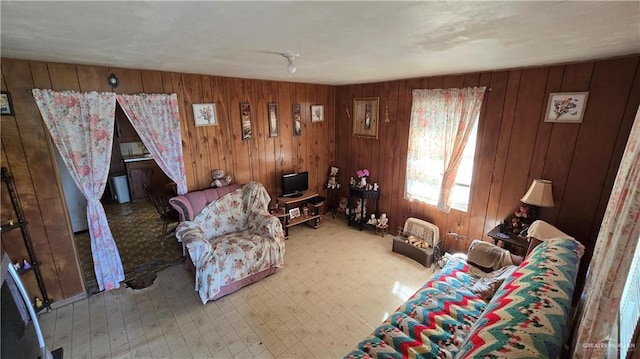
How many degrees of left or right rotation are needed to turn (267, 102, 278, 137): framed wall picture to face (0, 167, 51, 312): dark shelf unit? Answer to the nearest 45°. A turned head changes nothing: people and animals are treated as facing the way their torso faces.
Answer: approximately 90° to its right

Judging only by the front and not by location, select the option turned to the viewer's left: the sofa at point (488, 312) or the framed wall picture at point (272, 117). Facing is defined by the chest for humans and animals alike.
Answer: the sofa

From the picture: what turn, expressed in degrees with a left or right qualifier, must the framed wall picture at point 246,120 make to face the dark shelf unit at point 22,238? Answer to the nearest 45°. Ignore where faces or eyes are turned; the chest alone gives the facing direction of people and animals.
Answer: approximately 90° to its right

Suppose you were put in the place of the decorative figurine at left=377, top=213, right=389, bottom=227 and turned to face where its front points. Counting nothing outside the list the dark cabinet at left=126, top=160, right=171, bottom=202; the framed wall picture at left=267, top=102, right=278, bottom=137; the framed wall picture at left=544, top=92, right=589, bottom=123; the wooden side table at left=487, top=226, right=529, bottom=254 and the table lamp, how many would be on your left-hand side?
3

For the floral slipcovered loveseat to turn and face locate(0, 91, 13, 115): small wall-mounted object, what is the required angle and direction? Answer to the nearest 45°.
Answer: approximately 135° to its right
